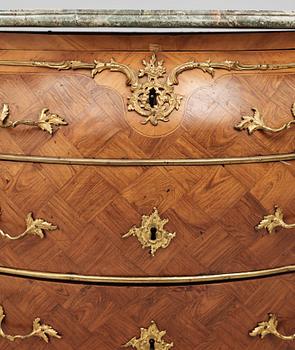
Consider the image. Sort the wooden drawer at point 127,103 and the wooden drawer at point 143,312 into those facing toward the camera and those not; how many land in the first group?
2

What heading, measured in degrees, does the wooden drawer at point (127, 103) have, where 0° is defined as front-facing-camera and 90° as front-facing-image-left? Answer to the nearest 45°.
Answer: approximately 0°

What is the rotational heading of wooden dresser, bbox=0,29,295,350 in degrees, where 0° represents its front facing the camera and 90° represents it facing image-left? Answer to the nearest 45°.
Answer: approximately 0°
